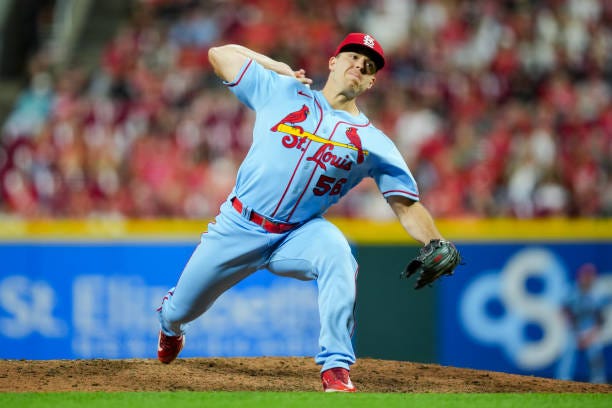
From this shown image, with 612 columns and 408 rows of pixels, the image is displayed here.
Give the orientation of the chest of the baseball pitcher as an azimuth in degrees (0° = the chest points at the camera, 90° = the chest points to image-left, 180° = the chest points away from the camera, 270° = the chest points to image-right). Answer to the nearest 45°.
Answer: approximately 0°
